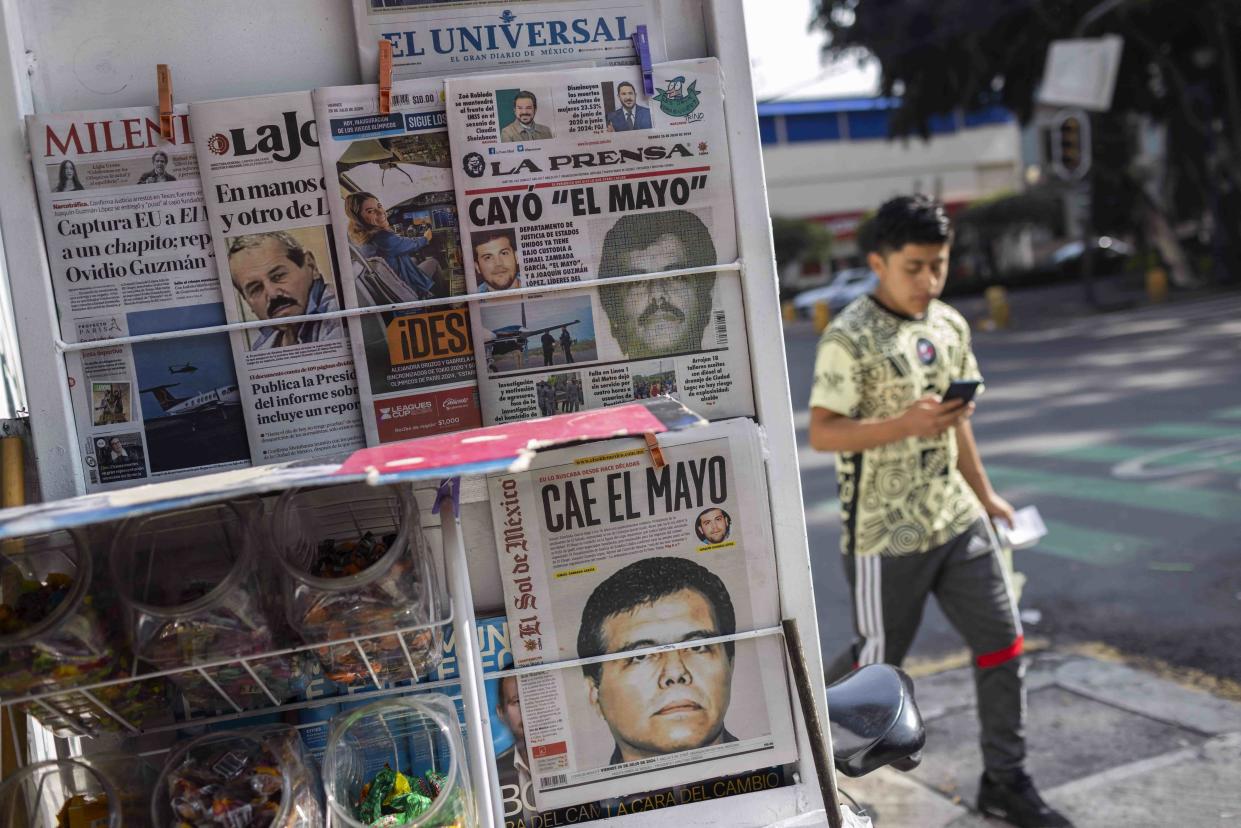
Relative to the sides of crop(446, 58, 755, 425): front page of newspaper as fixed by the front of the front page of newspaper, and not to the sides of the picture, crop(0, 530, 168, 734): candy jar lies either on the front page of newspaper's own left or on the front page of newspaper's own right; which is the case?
on the front page of newspaper's own right

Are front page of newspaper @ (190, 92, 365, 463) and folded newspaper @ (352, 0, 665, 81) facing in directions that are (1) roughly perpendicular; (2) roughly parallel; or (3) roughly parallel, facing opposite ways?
roughly parallel

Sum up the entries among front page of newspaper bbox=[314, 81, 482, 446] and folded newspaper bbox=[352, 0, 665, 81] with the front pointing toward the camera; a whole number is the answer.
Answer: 2

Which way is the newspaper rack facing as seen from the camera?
toward the camera

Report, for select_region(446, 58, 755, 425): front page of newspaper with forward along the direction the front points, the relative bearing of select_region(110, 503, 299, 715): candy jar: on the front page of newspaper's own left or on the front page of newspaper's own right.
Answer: on the front page of newspaper's own right

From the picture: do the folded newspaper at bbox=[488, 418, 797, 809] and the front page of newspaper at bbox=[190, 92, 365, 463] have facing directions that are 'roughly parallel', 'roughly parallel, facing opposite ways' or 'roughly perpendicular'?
roughly parallel

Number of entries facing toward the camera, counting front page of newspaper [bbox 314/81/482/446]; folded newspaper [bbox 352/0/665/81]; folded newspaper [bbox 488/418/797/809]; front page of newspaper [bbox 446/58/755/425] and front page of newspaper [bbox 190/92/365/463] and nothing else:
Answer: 5

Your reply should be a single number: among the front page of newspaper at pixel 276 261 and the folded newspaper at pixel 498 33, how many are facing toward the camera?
2

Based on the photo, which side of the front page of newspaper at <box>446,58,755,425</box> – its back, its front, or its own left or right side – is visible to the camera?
front

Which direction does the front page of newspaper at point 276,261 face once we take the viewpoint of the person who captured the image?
facing the viewer

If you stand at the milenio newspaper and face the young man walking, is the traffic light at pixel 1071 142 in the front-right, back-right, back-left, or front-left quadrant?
front-left

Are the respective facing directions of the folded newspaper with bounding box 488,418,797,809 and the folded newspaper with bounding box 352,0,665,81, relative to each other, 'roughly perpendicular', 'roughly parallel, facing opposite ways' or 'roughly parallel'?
roughly parallel

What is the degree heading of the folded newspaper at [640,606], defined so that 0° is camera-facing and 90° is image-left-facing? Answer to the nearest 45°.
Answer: approximately 0°

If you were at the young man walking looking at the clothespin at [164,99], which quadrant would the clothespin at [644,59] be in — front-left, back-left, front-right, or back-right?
front-left

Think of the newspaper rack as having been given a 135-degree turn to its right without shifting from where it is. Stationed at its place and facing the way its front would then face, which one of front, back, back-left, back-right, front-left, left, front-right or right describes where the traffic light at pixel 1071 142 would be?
right

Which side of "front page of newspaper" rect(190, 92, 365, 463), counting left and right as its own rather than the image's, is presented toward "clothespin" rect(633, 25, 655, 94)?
left
